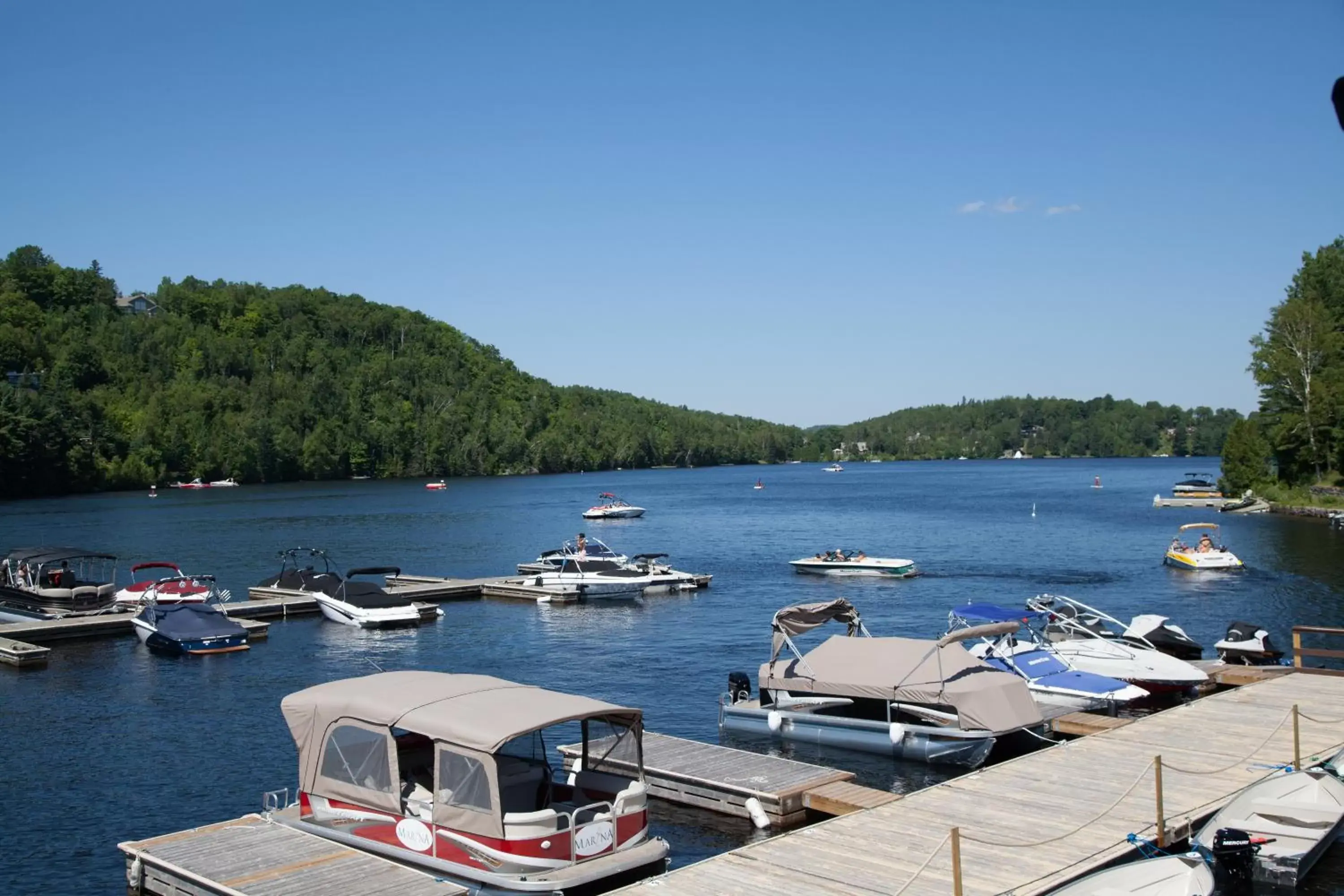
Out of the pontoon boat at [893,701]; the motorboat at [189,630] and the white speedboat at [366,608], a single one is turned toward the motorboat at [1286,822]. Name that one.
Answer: the pontoon boat

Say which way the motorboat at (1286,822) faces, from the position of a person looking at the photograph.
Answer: facing away from the viewer and to the right of the viewer

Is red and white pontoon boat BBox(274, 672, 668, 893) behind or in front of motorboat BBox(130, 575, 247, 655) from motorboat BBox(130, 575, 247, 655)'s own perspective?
behind

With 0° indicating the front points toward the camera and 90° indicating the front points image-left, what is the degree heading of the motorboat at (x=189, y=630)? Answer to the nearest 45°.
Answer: approximately 135°

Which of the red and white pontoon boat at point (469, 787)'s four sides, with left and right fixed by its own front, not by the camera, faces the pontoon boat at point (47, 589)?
back

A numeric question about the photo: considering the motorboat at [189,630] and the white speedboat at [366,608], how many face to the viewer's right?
0

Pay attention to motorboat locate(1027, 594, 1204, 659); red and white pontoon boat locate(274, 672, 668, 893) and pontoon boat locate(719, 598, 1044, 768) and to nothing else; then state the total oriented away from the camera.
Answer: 0
